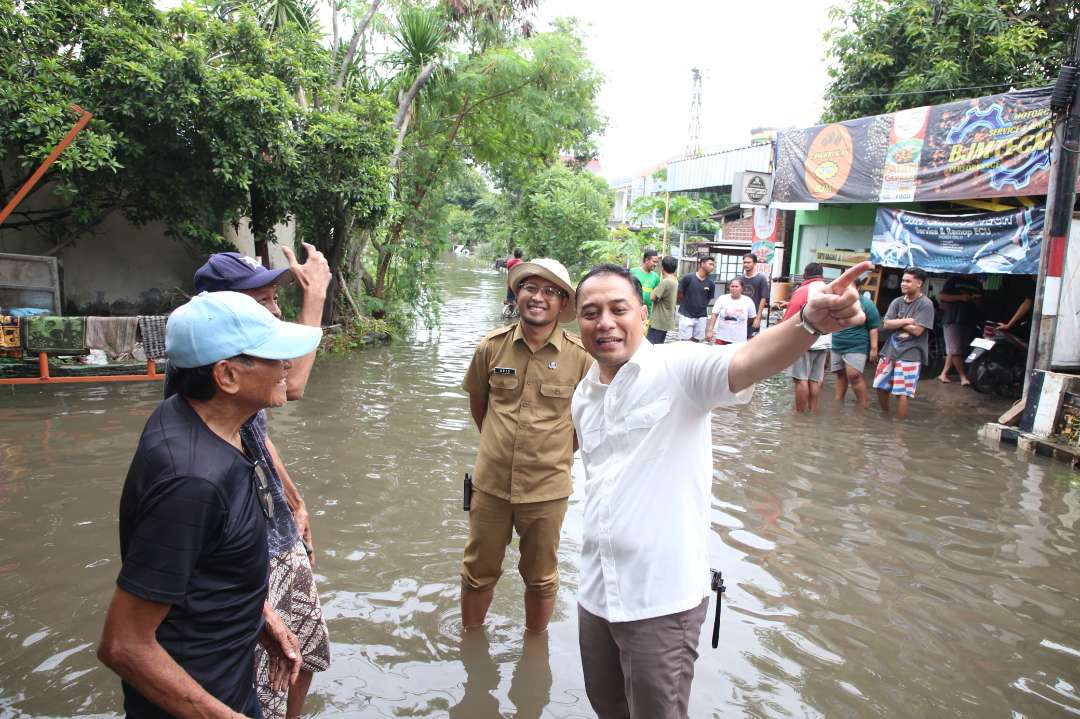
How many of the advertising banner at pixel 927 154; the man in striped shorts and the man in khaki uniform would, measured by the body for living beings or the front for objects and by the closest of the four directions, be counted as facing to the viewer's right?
0

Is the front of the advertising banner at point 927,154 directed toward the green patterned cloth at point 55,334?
yes

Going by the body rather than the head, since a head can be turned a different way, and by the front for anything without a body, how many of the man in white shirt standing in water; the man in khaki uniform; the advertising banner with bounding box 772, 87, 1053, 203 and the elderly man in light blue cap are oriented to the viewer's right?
1

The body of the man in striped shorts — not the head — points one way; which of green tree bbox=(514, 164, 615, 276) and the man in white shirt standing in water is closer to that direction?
the man in white shirt standing in water

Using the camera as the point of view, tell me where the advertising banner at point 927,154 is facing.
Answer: facing the viewer and to the left of the viewer

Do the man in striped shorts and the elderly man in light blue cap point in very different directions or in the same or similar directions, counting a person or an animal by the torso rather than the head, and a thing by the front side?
very different directions

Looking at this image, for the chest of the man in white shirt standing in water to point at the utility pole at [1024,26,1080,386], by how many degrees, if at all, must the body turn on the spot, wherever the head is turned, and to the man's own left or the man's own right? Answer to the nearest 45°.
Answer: approximately 180°

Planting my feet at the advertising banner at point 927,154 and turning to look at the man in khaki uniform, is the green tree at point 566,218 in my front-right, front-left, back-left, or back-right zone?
back-right

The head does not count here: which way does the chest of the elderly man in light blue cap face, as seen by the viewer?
to the viewer's right

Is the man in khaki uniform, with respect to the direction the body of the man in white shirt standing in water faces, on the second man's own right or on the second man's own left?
on the second man's own right

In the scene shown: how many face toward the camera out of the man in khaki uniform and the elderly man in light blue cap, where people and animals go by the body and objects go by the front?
1
